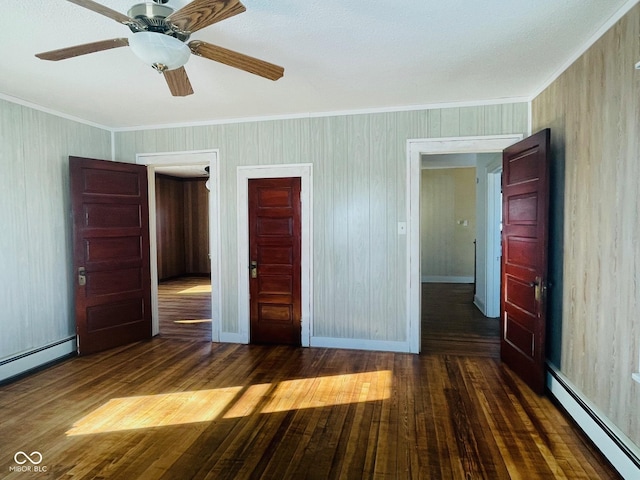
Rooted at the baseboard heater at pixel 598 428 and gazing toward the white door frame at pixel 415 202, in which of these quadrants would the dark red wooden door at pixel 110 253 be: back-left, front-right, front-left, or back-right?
front-left

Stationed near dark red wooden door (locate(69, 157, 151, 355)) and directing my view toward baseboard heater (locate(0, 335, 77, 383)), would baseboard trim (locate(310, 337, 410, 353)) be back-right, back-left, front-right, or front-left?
back-left

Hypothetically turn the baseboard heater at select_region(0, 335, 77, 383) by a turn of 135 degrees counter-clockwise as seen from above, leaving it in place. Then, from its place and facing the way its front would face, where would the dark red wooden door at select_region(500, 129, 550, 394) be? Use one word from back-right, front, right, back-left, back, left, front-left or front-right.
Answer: back-right

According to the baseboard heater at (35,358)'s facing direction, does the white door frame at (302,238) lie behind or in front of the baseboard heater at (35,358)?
in front

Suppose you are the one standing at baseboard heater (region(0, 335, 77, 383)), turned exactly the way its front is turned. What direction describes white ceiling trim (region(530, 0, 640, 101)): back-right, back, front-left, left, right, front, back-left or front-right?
front

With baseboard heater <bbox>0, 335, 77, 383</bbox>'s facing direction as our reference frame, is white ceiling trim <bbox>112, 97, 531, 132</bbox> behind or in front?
in front

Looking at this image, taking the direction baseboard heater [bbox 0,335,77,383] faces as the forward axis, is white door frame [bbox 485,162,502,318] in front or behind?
in front

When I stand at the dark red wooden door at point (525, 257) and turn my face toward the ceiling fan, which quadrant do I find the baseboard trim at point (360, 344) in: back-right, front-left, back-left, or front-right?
front-right

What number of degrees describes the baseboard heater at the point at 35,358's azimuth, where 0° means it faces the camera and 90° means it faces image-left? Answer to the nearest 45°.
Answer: approximately 315°

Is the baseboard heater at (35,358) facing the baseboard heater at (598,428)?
yes
